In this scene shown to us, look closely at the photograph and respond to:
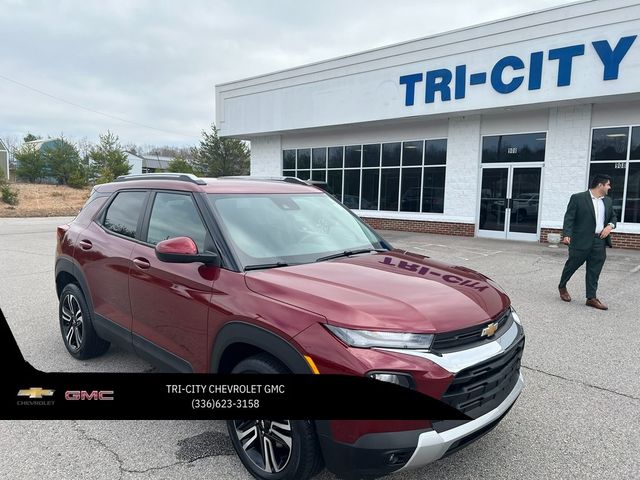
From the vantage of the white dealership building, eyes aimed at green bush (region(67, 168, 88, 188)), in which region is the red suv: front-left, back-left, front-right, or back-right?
back-left

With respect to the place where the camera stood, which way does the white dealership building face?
facing the viewer and to the left of the viewer

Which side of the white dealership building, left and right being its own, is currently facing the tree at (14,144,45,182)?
right

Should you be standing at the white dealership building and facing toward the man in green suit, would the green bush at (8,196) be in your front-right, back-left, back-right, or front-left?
back-right

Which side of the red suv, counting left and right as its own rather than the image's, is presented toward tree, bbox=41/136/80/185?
back

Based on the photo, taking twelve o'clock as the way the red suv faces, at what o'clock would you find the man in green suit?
The man in green suit is roughly at 9 o'clock from the red suv.

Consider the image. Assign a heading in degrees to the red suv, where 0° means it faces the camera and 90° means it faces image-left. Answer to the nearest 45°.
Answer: approximately 315°

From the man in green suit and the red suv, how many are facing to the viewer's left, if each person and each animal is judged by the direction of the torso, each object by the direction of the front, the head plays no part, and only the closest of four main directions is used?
0

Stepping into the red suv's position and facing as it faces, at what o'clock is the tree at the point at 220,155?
The tree is roughly at 7 o'clock from the red suv.

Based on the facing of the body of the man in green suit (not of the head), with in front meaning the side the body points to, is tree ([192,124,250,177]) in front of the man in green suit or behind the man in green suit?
behind

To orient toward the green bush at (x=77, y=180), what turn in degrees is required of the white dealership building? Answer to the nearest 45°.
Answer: approximately 90° to its right
